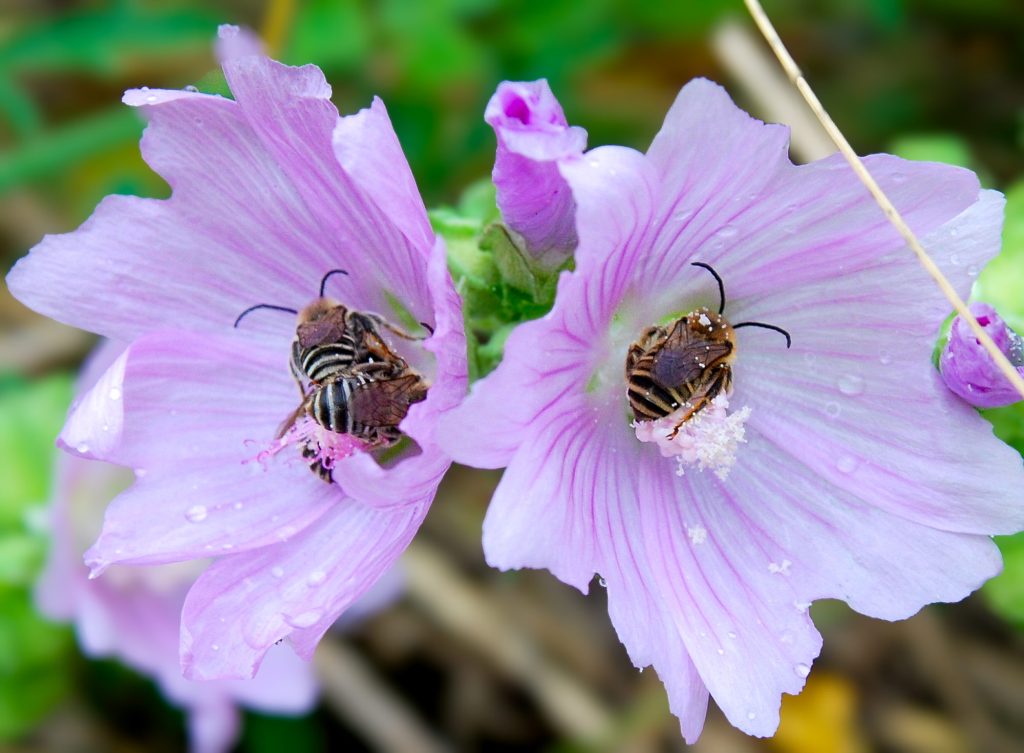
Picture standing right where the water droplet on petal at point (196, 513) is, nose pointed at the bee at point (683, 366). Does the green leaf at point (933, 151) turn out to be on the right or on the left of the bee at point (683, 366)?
left

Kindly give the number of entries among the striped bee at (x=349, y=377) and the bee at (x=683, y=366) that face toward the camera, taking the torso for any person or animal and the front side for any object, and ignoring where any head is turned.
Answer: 0

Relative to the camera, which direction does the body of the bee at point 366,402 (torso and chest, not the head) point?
to the viewer's right

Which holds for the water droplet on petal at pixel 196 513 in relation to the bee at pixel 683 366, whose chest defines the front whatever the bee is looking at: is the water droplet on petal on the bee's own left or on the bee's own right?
on the bee's own left
